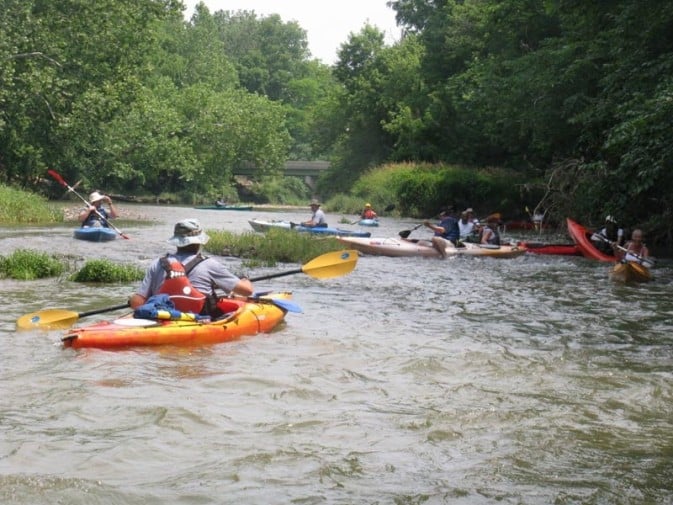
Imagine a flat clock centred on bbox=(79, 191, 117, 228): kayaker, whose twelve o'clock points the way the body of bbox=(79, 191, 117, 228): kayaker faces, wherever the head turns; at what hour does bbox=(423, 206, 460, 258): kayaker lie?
bbox=(423, 206, 460, 258): kayaker is roughly at 10 o'clock from bbox=(79, 191, 117, 228): kayaker.

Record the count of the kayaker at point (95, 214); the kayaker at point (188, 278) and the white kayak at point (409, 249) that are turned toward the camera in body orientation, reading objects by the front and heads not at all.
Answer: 1

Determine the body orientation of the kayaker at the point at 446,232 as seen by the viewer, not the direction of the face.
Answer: to the viewer's left

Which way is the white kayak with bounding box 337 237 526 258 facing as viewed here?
to the viewer's left

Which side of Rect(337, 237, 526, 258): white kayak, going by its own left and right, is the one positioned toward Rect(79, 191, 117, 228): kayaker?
front

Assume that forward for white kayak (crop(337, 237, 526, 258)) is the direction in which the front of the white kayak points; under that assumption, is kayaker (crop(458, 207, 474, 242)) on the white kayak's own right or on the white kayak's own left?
on the white kayak's own right

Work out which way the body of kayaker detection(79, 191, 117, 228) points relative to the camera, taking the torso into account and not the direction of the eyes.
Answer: toward the camera

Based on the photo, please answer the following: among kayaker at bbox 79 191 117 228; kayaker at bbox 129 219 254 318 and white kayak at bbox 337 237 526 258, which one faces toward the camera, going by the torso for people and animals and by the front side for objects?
kayaker at bbox 79 191 117 228

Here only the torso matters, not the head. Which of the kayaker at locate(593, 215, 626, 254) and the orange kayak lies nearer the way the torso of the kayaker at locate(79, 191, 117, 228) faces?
the orange kayak

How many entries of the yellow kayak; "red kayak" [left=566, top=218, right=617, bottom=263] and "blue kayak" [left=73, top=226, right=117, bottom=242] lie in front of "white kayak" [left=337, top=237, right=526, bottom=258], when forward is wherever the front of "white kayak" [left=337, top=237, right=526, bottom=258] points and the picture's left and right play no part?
1

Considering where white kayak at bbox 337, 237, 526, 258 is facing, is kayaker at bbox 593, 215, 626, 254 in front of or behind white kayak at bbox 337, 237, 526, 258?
behind

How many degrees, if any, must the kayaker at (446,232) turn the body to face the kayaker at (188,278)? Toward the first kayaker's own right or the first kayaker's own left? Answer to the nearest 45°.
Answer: approximately 90° to the first kayaker's own left
